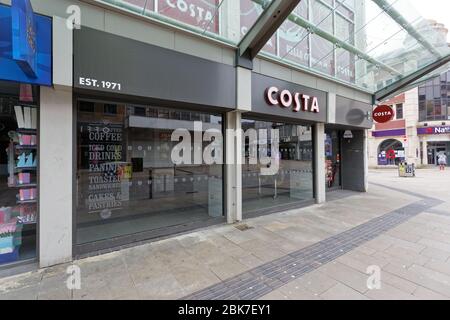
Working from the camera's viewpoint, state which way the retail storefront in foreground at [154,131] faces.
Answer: facing the viewer and to the right of the viewer

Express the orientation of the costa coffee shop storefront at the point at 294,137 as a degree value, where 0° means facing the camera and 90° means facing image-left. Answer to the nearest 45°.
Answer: approximately 315°
